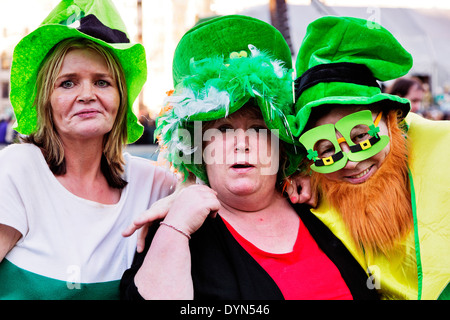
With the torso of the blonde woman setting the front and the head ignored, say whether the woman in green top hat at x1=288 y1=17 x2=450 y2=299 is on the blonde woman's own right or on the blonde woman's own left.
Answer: on the blonde woman's own left

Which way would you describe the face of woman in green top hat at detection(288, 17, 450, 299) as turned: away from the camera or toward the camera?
toward the camera

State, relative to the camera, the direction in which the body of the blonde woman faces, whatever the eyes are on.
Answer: toward the camera

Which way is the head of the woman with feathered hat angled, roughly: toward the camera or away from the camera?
toward the camera

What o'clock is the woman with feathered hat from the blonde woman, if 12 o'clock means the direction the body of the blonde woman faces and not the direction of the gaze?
The woman with feathered hat is roughly at 10 o'clock from the blonde woman.
